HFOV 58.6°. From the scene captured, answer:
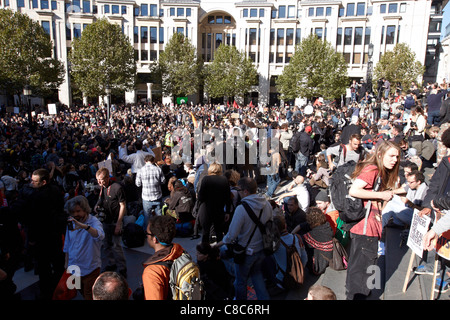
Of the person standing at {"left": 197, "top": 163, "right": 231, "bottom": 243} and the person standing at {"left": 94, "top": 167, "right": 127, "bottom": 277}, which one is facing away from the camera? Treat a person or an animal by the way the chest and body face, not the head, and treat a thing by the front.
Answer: the person standing at {"left": 197, "top": 163, "right": 231, "bottom": 243}

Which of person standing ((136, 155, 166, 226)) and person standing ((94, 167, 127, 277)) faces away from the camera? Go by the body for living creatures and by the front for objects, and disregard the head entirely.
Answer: person standing ((136, 155, 166, 226))

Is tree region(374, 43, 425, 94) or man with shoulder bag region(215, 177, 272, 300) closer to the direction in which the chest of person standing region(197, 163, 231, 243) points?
the tree

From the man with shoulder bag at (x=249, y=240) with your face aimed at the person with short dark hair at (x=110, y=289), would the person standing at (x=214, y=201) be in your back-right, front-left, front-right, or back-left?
back-right

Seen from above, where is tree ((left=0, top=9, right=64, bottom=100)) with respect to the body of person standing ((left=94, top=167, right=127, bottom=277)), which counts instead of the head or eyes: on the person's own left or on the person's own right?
on the person's own right

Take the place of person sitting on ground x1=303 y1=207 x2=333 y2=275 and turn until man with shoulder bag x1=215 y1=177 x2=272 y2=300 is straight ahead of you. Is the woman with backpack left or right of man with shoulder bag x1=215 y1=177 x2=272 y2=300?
left

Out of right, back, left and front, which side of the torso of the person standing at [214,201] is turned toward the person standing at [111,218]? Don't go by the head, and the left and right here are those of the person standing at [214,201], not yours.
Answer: left

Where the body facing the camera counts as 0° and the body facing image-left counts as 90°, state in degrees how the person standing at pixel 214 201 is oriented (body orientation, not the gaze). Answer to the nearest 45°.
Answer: approximately 180°

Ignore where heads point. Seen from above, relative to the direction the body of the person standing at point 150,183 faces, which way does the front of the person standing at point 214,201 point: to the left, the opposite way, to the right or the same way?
the same way

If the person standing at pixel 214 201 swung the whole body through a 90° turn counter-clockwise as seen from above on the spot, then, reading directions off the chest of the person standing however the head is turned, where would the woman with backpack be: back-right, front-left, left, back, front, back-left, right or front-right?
back-left
